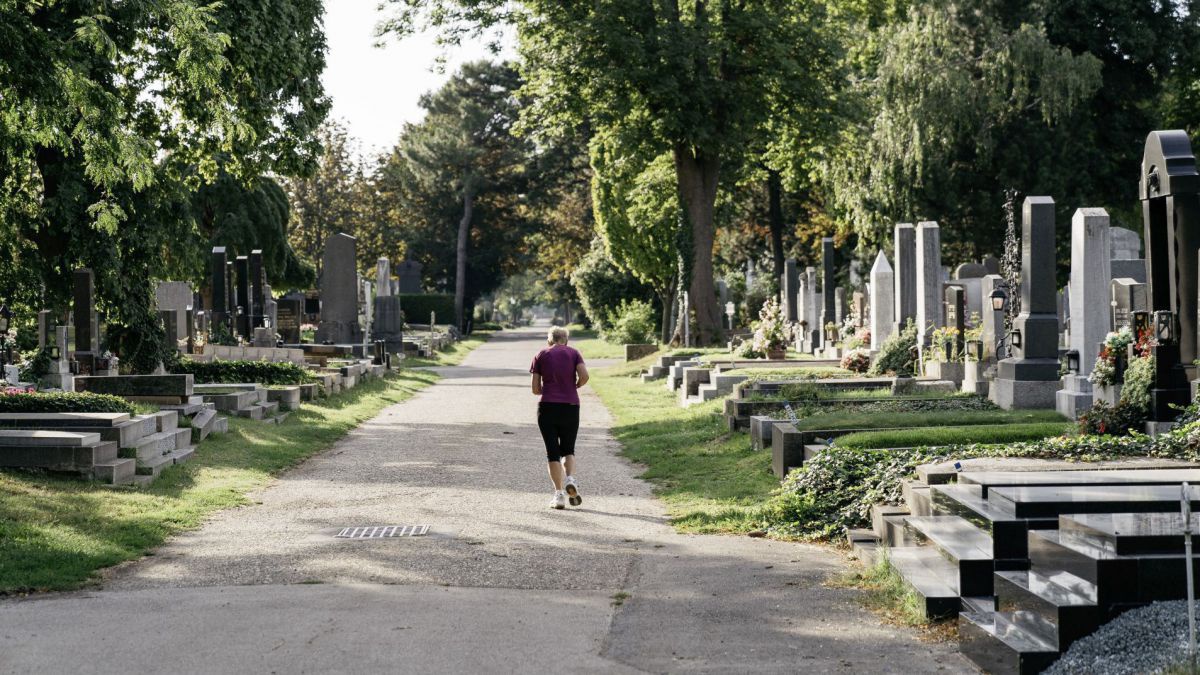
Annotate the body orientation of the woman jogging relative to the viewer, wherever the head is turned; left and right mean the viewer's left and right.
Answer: facing away from the viewer

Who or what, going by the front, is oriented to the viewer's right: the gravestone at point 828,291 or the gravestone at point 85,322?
the gravestone at point 85,322

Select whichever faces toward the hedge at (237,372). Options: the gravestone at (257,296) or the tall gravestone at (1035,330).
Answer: the tall gravestone

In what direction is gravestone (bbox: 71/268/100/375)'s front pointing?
to the viewer's right

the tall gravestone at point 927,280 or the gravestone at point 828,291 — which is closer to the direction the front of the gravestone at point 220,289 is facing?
the gravestone

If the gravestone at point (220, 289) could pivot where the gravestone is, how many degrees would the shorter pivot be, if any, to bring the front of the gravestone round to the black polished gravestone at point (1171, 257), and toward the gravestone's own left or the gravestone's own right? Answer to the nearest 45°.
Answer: approximately 45° to the gravestone's own right

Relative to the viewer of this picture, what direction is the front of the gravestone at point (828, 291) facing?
facing to the left of the viewer

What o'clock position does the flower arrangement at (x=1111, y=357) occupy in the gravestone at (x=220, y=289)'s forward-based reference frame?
The flower arrangement is roughly at 2 o'clock from the gravestone.

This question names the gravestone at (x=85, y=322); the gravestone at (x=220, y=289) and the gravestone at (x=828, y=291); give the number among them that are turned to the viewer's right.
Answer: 2

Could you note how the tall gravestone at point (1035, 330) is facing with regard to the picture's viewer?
facing to the left of the viewer

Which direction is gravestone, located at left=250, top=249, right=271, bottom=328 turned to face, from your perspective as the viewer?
facing to the right of the viewer

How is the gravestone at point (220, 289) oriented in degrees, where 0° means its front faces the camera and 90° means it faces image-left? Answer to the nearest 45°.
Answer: approximately 270°

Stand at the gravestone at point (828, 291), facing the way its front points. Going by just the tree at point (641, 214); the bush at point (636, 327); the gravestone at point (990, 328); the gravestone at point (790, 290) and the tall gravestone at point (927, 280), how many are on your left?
2

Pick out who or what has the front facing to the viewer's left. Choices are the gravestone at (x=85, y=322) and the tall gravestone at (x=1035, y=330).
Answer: the tall gravestone

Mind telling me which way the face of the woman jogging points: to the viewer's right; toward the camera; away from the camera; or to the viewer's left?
away from the camera
